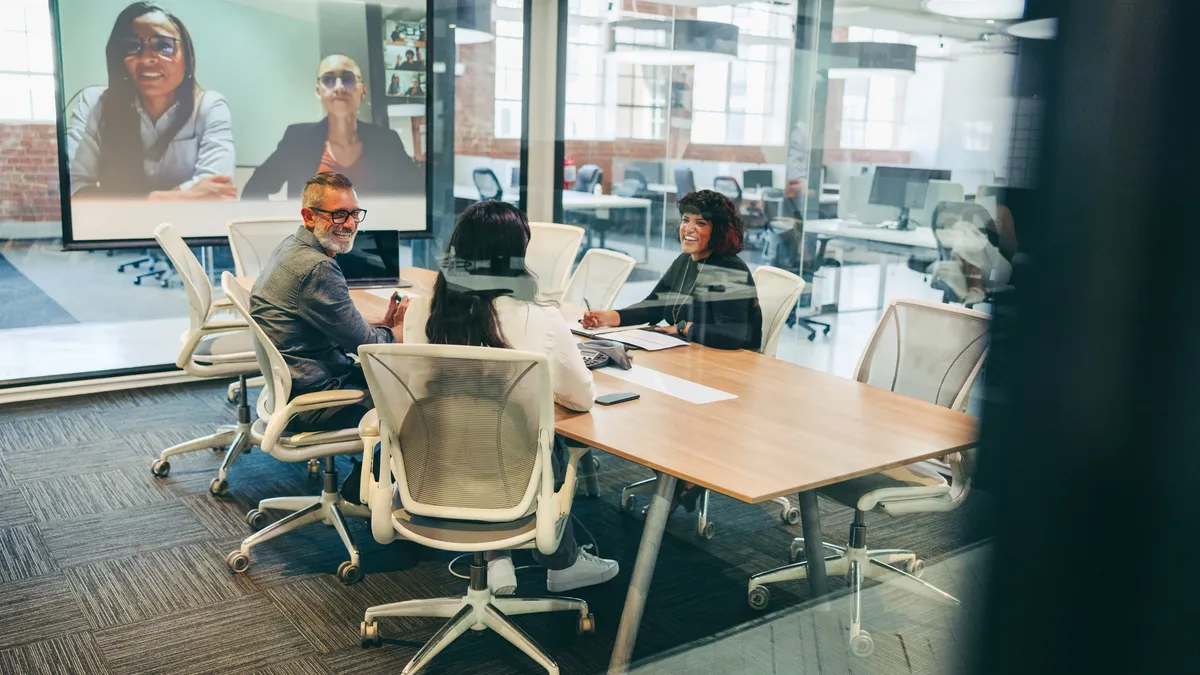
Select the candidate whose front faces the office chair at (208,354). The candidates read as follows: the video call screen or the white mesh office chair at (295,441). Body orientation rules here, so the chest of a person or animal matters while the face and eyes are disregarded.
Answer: the video call screen

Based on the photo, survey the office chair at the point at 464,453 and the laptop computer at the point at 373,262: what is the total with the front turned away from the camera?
1

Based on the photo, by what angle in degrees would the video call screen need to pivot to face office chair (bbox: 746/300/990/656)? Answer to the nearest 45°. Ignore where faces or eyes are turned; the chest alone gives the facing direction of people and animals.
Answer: approximately 45° to its left

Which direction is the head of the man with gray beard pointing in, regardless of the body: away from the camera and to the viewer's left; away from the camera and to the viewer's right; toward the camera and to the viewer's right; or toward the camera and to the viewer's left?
toward the camera and to the viewer's right

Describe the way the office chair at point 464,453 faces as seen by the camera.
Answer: facing away from the viewer

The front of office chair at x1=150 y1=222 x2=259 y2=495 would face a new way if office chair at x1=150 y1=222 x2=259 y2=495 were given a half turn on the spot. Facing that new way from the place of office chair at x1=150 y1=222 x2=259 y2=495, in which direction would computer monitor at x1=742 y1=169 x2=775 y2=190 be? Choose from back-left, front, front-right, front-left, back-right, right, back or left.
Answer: back

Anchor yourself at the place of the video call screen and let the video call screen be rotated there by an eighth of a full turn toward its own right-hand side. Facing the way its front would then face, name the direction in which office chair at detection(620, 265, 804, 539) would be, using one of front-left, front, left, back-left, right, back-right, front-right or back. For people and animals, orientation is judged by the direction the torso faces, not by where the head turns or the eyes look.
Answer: left

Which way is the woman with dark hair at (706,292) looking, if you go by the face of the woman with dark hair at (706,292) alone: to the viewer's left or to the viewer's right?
to the viewer's left

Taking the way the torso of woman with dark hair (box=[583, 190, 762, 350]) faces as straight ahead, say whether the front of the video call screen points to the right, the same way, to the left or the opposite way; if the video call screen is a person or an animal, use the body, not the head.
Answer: to the left

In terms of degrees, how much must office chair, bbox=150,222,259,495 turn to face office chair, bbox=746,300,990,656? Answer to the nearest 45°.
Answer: approximately 45° to its right

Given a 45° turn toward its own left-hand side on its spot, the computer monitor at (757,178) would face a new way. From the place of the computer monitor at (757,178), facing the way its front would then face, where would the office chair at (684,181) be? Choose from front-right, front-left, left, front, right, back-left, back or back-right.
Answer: back

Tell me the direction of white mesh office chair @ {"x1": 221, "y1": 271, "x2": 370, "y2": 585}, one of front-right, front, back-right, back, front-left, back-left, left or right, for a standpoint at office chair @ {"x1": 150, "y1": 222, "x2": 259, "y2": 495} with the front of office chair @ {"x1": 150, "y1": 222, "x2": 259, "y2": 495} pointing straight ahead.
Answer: right

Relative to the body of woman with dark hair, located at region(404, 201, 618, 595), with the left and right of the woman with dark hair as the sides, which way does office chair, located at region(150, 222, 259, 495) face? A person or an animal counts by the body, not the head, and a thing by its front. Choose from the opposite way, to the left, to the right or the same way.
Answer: to the right

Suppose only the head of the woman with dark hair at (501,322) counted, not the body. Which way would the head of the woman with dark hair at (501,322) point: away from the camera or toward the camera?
away from the camera

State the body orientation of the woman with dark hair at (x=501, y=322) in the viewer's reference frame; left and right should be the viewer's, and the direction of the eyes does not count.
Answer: facing away from the viewer

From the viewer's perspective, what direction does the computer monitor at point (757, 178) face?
toward the camera

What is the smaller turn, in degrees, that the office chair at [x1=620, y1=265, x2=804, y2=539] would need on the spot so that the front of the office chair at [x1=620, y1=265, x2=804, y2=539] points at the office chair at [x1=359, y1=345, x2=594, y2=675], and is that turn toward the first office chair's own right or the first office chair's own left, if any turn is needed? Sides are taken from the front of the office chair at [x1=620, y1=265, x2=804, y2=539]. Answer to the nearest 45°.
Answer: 0° — it already faces it

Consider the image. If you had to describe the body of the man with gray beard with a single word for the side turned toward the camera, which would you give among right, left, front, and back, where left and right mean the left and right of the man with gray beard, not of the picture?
right
